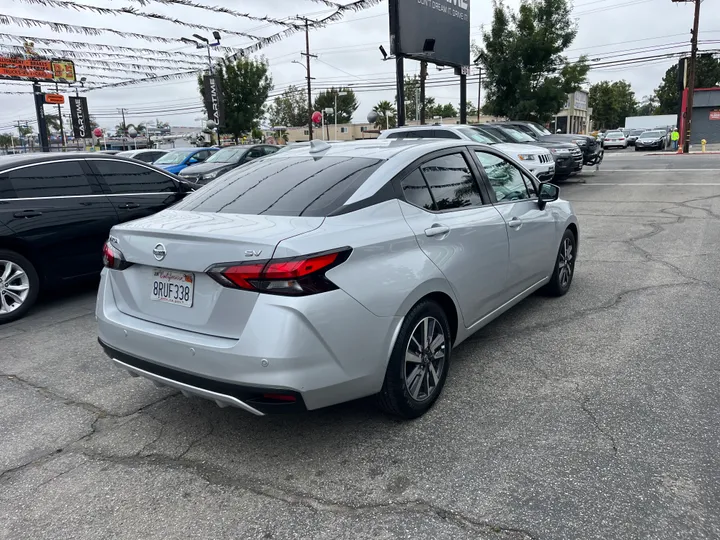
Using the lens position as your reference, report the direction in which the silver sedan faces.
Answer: facing away from the viewer and to the right of the viewer

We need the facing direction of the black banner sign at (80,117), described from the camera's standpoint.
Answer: facing the viewer

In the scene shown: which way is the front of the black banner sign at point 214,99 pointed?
toward the camera

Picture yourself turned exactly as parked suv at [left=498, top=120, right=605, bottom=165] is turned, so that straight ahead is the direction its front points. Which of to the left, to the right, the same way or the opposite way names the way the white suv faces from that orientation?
the same way

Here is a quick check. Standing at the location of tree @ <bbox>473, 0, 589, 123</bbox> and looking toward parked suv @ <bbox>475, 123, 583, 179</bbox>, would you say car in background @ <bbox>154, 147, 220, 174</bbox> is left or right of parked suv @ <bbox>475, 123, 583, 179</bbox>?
right

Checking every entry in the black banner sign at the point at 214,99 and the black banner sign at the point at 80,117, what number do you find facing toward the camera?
2

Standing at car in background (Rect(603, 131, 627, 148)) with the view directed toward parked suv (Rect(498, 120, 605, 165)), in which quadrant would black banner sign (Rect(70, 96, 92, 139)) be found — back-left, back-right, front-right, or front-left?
front-right

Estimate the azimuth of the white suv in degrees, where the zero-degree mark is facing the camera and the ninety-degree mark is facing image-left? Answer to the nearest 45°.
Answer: approximately 315°

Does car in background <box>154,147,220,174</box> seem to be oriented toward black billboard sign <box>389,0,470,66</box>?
no

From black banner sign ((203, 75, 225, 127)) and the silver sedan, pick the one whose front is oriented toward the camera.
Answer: the black banner sign

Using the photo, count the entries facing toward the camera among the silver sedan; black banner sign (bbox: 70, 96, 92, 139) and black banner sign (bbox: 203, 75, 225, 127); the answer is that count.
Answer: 2

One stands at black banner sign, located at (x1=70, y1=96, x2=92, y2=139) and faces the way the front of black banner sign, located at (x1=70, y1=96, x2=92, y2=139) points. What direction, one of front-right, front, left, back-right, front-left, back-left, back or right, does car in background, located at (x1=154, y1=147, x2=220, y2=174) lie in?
front

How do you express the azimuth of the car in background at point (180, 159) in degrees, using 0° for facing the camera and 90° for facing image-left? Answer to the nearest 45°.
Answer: approximately 45°

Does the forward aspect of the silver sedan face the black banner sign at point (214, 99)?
no

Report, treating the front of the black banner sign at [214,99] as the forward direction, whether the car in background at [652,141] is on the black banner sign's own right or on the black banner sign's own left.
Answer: on the black banner sign's own left
